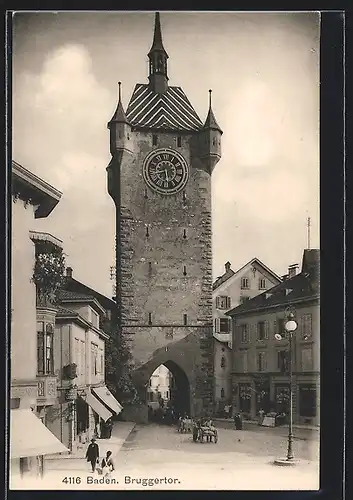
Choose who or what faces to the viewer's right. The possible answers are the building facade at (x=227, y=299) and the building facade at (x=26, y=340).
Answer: the building facade at (x=26, y=340)

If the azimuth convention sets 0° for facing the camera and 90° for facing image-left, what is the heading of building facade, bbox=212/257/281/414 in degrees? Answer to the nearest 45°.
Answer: approximately 0°

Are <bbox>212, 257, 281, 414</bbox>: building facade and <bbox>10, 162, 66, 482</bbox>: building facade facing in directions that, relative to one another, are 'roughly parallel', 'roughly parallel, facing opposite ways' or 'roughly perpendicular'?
roughly perpendicular

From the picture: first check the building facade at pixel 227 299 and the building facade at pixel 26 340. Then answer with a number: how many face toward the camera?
1

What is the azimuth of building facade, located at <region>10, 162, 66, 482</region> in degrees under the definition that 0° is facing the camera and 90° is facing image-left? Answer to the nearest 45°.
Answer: approximately 270°
